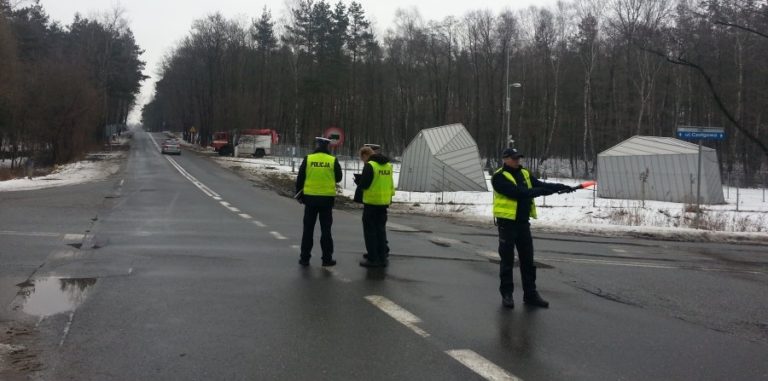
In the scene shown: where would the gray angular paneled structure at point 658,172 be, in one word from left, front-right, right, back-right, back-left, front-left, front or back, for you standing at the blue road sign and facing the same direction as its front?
back

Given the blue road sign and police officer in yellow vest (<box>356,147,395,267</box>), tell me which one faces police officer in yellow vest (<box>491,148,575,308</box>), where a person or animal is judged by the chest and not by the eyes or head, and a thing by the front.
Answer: the blue road sign

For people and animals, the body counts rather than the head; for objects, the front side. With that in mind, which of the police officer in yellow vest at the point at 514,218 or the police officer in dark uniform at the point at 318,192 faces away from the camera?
the police officer in dark uniform

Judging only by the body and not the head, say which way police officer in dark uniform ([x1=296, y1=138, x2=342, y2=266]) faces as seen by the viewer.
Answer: away from the camera

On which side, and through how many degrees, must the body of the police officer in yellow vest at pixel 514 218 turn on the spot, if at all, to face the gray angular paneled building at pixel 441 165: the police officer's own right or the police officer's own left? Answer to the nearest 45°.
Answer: approximately 135° to the police officer's own left

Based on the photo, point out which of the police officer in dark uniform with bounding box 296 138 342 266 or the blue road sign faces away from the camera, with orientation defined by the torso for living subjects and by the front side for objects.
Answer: the police officer in dark uniform

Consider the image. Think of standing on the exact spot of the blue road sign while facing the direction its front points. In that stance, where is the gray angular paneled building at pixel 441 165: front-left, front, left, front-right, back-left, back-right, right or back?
back-right

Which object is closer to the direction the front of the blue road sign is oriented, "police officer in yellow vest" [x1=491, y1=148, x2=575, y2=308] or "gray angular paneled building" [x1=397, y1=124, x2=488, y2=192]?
the police officer in yellow vest

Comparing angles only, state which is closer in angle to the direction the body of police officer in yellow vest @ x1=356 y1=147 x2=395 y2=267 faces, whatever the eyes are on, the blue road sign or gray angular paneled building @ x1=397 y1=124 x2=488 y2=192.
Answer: the gray angular paneled building

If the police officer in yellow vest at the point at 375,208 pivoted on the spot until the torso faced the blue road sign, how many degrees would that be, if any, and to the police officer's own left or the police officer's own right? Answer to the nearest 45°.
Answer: approximately 90° to the police officer's own right

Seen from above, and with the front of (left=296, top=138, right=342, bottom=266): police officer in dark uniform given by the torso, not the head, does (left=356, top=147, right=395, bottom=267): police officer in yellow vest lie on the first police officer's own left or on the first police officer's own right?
on the first police officer's own right

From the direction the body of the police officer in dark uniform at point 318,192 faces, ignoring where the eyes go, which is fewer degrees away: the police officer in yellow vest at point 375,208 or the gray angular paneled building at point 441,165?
the gray angular paneled building
